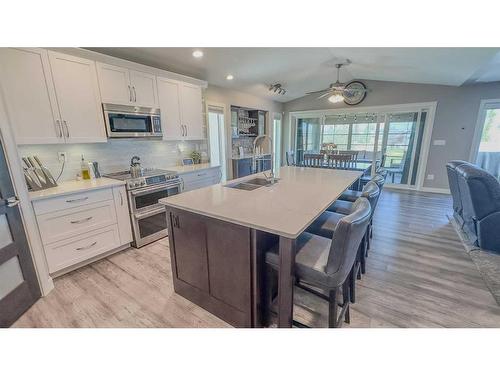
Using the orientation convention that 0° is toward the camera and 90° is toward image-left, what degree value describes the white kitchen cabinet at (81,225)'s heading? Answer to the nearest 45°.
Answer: approximately 315°

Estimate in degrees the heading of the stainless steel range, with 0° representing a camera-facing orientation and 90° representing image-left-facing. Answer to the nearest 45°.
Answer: approximately 315°

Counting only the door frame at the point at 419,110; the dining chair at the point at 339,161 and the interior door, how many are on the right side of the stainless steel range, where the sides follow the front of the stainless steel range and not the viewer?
1

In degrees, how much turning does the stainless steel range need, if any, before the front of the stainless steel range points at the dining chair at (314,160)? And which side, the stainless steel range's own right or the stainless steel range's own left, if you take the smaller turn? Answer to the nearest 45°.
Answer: approximately 45° to the stainless steel range's own left

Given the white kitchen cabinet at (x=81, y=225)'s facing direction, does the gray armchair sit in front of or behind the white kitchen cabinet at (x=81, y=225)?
in front

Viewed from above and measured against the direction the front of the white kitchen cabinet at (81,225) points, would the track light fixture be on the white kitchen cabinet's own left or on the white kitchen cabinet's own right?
on the white kitchen cabinet's own left

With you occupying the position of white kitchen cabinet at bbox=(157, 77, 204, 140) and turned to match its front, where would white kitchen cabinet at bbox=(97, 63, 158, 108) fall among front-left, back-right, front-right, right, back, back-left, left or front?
right

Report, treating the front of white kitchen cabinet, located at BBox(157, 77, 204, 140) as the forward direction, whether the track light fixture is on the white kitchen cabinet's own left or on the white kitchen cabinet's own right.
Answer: on the white kitchen cabinet's own left

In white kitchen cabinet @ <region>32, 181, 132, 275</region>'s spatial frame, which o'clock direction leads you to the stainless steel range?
The stainless steel range is roughly at 10 o'clock from the white kitchen cabinet.

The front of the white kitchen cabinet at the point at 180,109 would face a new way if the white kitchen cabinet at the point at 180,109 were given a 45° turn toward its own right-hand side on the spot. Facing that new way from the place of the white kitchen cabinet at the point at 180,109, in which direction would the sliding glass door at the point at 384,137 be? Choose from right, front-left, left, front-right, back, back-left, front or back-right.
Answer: left

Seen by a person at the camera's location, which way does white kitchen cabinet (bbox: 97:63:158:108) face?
facing the viewer and to the right of the viewer
